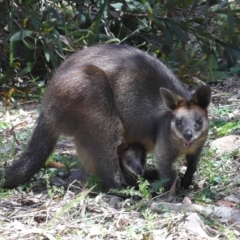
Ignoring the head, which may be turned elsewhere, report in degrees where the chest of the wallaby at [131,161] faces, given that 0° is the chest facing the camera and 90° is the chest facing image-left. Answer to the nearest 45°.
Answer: approximately 315°

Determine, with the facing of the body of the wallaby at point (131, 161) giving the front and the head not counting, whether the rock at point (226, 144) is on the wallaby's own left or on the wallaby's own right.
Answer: on the wallaby's own left
